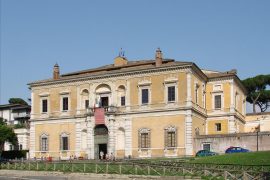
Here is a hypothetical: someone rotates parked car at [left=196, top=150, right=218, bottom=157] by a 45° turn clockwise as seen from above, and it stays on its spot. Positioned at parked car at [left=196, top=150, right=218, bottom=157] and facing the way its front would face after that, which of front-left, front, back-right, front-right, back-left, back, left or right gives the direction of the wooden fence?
front-right

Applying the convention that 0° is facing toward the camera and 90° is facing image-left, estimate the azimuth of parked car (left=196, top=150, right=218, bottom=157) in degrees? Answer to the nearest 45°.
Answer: approximately 270°
